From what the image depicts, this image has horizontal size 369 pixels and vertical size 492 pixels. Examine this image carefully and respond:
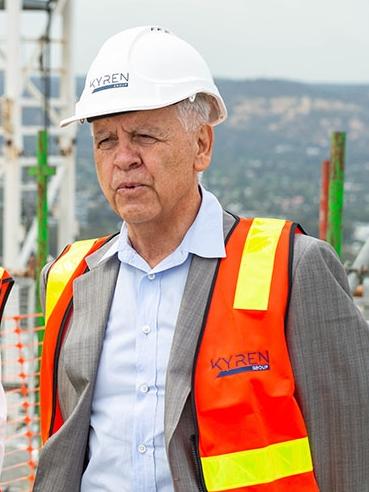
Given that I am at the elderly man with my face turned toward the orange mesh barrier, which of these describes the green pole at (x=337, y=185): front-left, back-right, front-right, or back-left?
front-right

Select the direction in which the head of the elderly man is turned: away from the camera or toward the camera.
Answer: toward the camera

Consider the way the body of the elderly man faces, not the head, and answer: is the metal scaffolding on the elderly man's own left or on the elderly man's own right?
on the elderly man's own right

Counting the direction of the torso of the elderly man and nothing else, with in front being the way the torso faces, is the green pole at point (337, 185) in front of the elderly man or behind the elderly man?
behind

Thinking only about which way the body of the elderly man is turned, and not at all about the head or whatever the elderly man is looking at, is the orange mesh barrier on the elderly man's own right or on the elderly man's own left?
on the elderly man's own right

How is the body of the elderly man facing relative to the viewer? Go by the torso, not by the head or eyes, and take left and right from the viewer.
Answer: facing the viewer and to the left of the viewer
